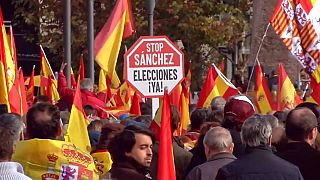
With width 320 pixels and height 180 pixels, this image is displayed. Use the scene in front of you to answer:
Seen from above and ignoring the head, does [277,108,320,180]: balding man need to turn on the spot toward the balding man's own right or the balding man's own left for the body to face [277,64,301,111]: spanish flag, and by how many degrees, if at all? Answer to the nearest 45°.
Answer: approximately 45° to the balding man's own left

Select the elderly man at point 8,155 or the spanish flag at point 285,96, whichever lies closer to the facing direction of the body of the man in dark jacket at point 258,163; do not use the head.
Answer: the spanish flag

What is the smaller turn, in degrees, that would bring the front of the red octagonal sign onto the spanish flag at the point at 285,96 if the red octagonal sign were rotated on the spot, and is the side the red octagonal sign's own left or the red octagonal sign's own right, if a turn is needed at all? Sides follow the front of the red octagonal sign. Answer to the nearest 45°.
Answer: approximately 135° to the red octagonal sign's own left

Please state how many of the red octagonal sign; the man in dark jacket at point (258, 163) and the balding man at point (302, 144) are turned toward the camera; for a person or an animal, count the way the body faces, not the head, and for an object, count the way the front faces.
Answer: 1

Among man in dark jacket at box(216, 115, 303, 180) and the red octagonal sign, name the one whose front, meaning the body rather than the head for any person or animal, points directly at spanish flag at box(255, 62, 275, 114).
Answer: the man in dark jacket

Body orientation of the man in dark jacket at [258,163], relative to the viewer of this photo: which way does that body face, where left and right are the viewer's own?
facing away from the viewer

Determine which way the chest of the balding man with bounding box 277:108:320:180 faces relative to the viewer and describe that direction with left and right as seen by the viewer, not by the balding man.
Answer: facing away from the viewer and to the right of the viewer

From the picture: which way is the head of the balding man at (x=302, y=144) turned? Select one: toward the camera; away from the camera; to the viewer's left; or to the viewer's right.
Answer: away from the camera

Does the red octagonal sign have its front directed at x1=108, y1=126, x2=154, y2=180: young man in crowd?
yes

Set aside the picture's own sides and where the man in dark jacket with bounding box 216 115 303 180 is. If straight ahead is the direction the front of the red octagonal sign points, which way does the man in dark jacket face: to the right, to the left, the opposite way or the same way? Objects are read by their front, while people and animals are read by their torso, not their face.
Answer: the opposite way

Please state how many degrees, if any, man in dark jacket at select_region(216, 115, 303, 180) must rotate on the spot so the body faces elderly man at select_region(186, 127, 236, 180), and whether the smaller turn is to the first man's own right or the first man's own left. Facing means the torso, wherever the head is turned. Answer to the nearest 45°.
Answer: approximately 45° to the first man's own left
